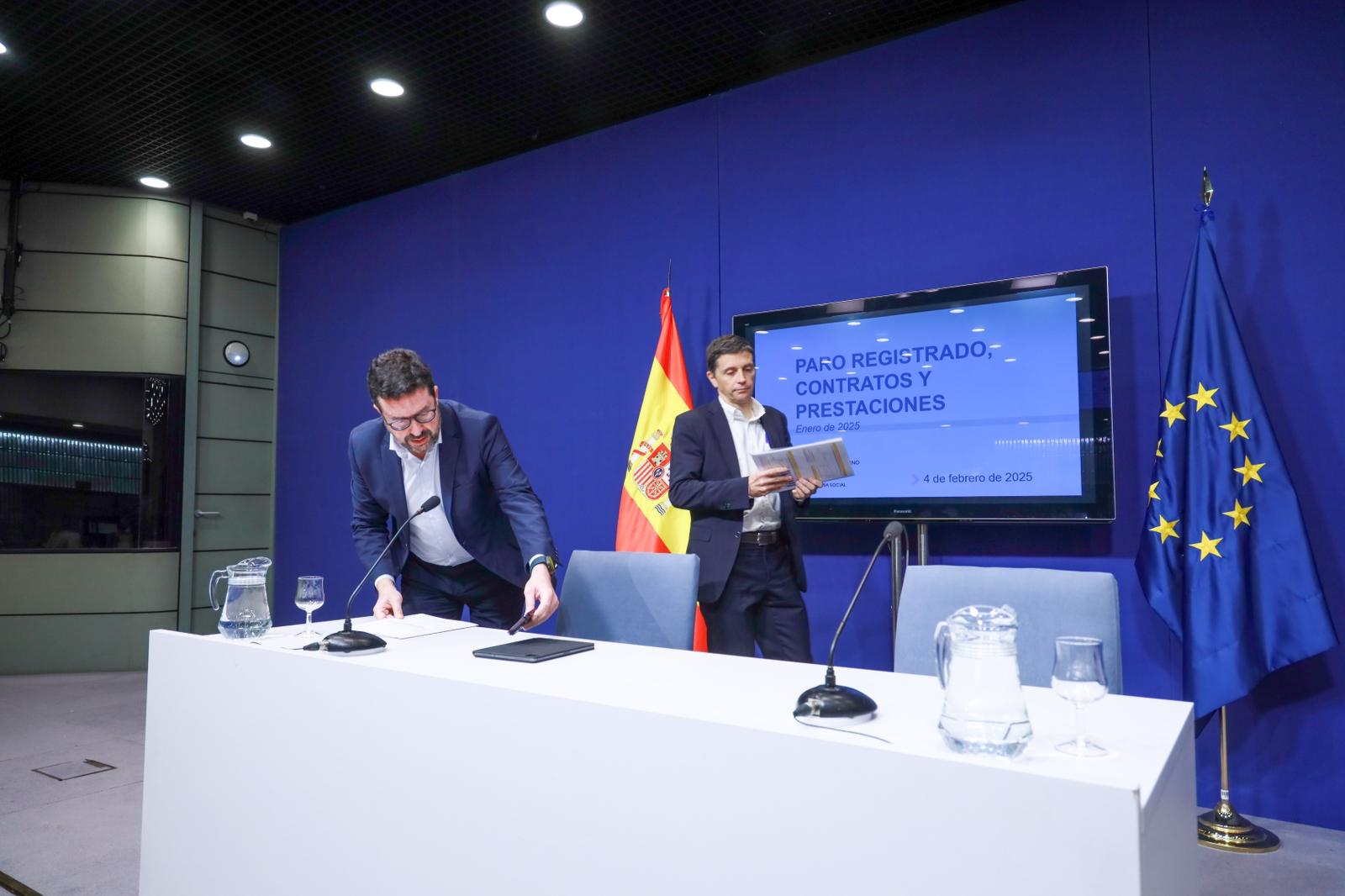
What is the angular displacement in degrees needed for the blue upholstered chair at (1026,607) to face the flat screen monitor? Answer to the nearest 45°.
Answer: approximately 180°

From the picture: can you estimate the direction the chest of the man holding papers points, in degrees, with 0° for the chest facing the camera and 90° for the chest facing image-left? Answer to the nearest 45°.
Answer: approximately 315°

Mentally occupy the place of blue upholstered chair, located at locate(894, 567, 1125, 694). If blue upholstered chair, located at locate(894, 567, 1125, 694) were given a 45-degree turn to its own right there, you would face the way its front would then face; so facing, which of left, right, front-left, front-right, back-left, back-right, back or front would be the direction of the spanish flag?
right

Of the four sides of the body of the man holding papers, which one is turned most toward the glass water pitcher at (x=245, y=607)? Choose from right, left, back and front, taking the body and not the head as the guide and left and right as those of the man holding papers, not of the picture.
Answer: right

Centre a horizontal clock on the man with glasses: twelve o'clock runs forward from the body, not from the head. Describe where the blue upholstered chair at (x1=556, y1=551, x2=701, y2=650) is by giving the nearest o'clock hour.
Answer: The blue upholstered chair is roughly at 10 o'clock from the man with glasses.

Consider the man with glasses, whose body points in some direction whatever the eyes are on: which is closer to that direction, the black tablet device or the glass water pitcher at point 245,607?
the black tablet device

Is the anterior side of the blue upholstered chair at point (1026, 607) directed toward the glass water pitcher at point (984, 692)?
yes

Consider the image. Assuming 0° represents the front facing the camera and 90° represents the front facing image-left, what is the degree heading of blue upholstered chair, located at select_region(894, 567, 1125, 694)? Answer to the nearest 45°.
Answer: approximately 0°
